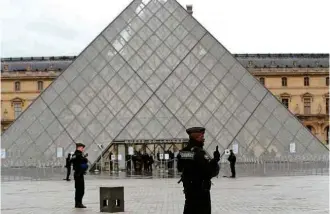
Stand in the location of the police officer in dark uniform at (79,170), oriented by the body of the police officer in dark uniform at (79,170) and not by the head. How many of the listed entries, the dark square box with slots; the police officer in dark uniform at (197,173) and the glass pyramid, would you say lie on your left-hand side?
1

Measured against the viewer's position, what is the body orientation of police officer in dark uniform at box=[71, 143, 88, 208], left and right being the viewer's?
facing to the right of the viewer

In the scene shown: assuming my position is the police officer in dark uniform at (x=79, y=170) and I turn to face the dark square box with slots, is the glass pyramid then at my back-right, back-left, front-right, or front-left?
back-left

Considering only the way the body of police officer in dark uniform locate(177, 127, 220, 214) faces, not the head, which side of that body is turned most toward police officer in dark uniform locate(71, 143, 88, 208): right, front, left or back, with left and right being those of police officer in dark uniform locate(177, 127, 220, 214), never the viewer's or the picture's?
left

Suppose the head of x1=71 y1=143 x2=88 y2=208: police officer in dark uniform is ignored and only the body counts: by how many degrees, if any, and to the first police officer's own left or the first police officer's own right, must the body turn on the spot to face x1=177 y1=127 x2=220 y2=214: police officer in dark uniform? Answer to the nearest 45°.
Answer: approximately 90° to the first police officer's own right

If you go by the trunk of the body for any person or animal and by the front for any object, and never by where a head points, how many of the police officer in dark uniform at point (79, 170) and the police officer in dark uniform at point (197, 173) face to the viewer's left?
0

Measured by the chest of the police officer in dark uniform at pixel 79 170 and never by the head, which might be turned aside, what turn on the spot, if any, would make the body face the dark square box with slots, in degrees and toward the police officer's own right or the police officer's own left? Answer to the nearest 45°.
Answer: approximately 45° to the police officer's own right

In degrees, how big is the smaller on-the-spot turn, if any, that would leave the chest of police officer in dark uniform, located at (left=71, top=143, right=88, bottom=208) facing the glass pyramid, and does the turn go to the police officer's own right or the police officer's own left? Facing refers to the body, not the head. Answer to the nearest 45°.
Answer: approximately 90° to the police officer's own left

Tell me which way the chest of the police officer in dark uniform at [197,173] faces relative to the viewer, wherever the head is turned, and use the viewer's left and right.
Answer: facing away from the viewer and to the right of the viewer

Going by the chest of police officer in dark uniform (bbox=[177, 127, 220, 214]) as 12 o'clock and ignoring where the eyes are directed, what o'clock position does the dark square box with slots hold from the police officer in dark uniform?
The dark square box with slots is roughly at 10 o'clock from the police officer in dark uniform.
